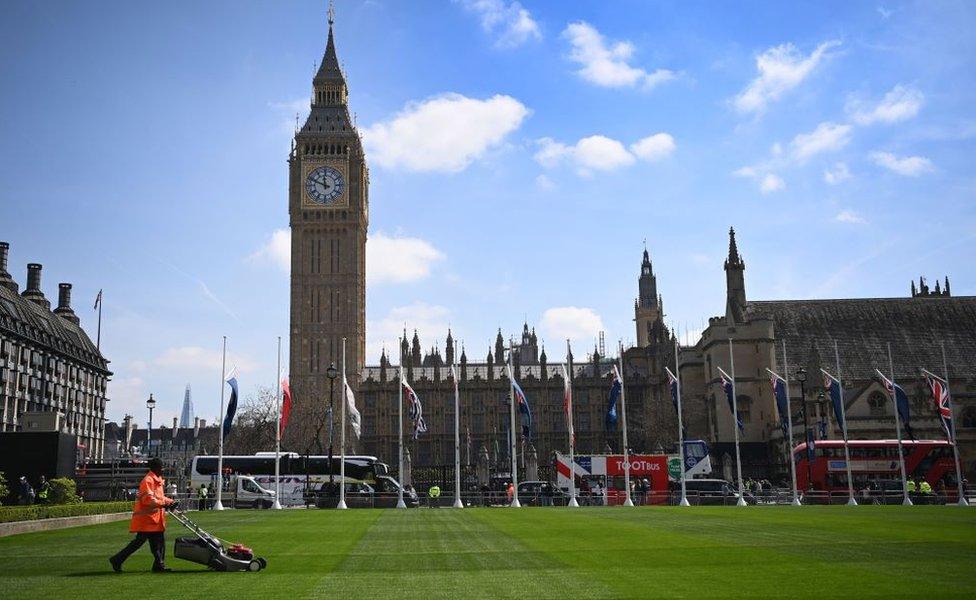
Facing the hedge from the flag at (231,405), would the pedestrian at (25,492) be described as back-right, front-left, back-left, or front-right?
front-right

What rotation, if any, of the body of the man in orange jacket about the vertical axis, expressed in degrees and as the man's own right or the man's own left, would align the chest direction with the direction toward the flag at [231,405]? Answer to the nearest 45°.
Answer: approximately 90° to the man's own left

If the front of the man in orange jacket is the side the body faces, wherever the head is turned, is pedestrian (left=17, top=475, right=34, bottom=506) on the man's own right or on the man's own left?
on the man's own left

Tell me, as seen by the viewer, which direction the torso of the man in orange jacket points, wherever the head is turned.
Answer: to the viewer's right

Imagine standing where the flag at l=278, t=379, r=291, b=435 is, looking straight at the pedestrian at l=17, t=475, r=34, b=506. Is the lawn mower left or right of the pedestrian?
left

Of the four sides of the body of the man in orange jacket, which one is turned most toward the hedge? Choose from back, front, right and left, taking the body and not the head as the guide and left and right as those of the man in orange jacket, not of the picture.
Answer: left

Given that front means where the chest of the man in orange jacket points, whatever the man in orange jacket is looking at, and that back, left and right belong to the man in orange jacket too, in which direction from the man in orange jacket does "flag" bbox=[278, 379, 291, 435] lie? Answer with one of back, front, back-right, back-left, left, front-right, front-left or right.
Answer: left
